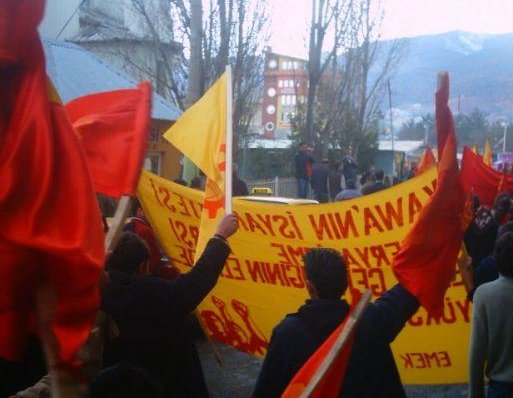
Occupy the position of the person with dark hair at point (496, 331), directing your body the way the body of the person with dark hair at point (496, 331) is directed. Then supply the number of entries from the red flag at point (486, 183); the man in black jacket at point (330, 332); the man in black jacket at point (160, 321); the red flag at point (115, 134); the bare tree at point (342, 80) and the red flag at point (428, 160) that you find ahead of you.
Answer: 3

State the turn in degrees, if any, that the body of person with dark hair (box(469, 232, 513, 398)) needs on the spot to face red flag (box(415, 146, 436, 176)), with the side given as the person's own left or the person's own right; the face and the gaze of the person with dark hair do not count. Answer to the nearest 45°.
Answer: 0° — they already face it

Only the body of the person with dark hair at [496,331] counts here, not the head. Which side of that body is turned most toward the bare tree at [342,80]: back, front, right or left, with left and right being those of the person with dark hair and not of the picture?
front

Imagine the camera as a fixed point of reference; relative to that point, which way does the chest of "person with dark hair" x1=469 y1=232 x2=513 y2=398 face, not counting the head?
away from the camera

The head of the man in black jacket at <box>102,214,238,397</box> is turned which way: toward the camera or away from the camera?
away from the camera

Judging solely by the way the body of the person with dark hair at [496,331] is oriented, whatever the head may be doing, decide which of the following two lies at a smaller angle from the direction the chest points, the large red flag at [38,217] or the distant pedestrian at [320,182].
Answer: the distant pedestrian
